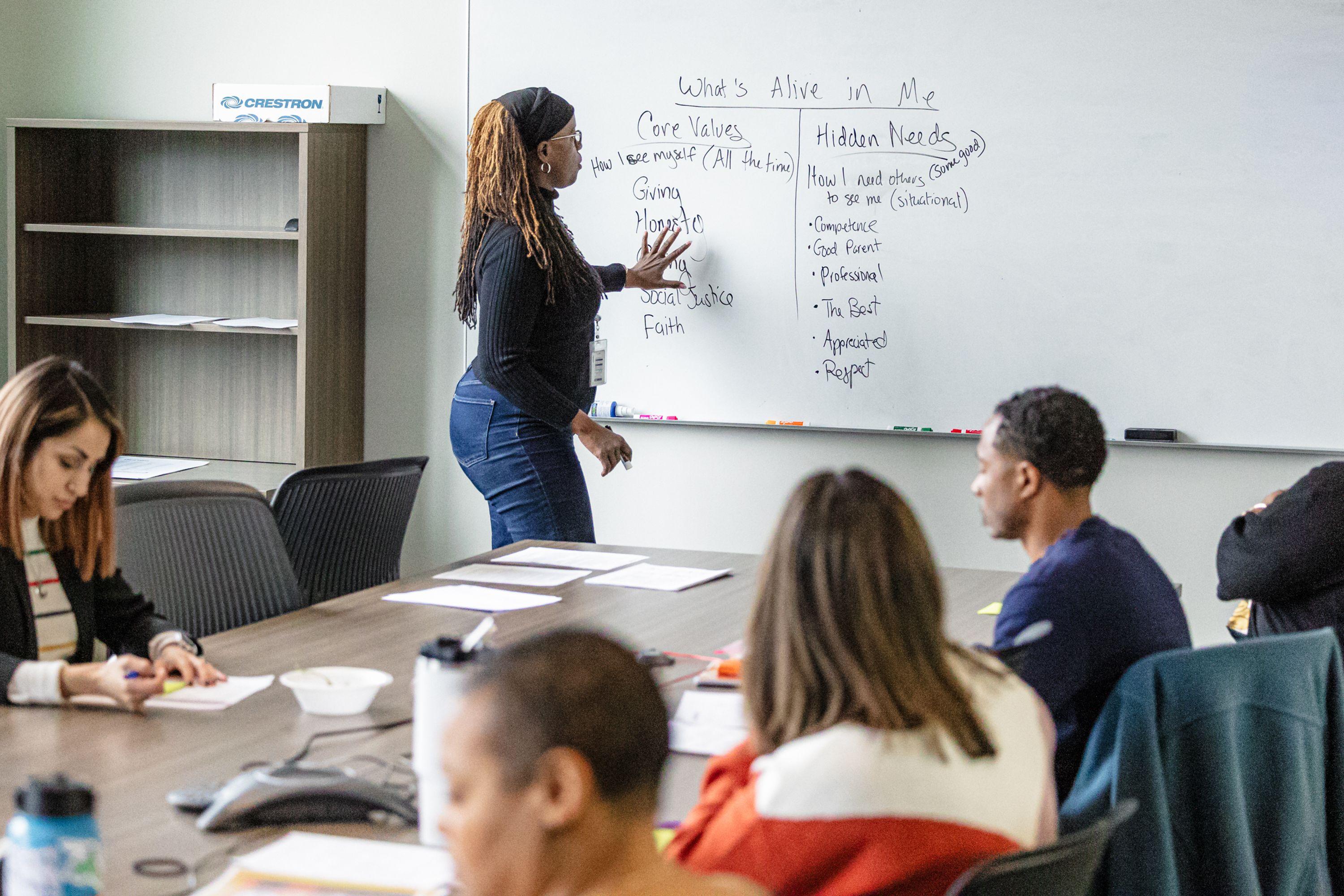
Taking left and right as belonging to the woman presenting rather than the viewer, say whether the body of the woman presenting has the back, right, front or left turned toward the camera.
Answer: right

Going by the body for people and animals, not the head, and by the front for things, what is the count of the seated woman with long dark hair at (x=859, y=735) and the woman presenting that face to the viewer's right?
1

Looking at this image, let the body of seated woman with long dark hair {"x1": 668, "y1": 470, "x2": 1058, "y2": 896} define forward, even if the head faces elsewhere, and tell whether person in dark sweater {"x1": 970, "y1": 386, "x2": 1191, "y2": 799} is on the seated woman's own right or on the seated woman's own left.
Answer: on the seated woman's own right

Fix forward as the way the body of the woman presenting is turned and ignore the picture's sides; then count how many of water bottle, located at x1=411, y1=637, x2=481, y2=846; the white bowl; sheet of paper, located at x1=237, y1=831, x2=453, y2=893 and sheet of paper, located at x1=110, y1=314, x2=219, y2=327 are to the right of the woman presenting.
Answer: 3

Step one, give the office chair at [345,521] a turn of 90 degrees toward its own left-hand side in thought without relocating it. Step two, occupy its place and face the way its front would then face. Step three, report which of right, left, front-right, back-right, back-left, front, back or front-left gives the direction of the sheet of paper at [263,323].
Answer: front-left

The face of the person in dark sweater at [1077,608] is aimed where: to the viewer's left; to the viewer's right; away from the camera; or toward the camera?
to the viewer's left

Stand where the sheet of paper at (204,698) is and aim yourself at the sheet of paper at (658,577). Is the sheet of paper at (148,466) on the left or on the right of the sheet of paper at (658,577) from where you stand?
left

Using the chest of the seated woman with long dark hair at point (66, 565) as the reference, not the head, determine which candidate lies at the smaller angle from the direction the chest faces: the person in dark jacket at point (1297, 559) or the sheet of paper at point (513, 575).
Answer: the person in dark jacket

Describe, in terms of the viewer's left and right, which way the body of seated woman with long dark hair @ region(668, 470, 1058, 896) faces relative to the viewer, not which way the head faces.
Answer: facing away from the viewer and to the left of the viewer

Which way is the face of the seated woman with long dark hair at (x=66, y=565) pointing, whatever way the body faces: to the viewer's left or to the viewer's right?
to the viewer's right
